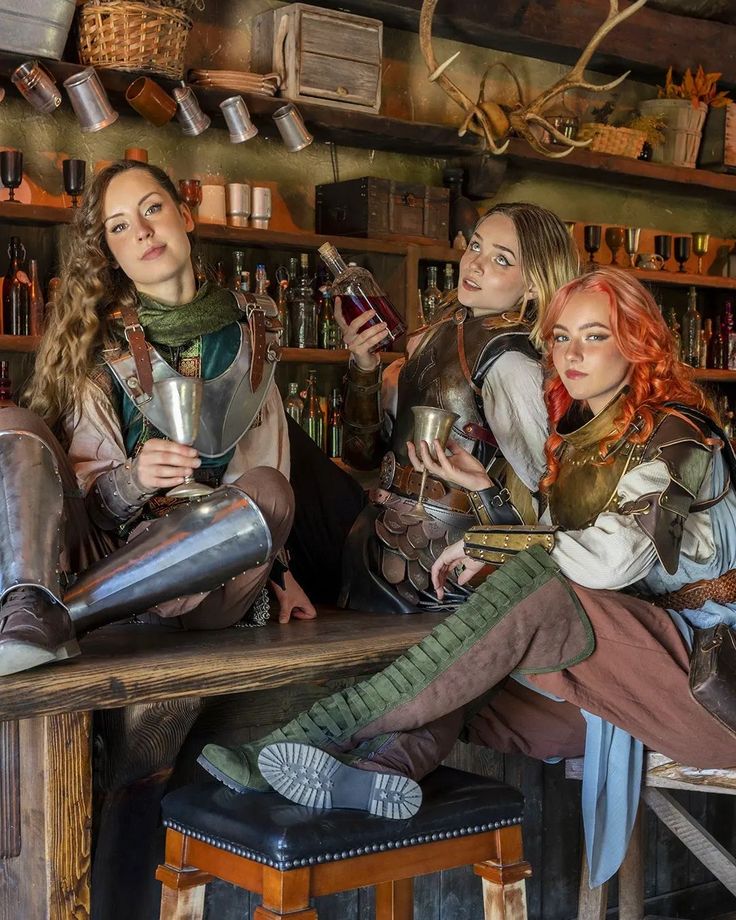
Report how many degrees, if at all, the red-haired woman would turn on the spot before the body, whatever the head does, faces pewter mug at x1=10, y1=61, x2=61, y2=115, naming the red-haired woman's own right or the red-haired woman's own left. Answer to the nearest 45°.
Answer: approximately 90° to the red-haired woman's own right

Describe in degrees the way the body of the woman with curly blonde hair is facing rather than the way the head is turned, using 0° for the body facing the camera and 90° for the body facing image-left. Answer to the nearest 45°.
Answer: approximately 0°

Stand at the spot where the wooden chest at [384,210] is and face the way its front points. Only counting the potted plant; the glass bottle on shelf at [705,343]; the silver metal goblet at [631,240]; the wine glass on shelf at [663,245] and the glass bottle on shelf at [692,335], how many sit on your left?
5

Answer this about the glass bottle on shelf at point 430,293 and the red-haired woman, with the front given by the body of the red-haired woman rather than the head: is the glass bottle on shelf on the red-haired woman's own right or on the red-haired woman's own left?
on the red-haired woman's own right

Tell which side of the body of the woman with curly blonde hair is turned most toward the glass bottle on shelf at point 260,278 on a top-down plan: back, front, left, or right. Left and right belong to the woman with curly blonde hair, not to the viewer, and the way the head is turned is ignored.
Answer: back

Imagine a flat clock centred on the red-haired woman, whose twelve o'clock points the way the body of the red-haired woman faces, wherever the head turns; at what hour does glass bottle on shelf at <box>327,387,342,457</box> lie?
The glass bottle on shelf is roughly at 4 o'clock from the red-haired woman.

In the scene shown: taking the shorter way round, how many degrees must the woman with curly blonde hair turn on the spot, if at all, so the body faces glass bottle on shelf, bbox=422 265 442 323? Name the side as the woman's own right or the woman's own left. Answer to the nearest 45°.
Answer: approximately 135° to the woman's own left

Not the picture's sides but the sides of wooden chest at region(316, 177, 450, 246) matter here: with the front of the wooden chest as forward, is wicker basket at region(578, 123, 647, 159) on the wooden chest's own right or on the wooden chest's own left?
on the wooden chest's own left

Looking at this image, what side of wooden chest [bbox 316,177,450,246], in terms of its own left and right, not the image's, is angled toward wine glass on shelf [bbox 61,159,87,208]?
right

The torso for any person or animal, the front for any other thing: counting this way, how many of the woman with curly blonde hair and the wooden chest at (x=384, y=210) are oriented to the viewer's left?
0

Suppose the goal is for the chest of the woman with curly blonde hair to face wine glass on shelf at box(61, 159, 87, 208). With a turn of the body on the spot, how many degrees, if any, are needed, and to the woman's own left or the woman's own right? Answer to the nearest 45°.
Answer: approximately 180°

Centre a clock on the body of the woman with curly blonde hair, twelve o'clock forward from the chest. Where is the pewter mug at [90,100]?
The pewter mug is roughly at 6 o'clock from the woman with curly blonde hair.

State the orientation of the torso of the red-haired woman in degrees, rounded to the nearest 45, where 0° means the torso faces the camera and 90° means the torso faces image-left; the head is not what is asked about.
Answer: approximately 45°

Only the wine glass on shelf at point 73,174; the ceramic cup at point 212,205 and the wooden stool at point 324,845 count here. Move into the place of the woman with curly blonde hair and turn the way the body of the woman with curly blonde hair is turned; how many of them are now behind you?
2

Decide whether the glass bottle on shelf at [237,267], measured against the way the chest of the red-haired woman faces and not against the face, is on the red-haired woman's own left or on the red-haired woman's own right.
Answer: on the red-haired woman's own right
